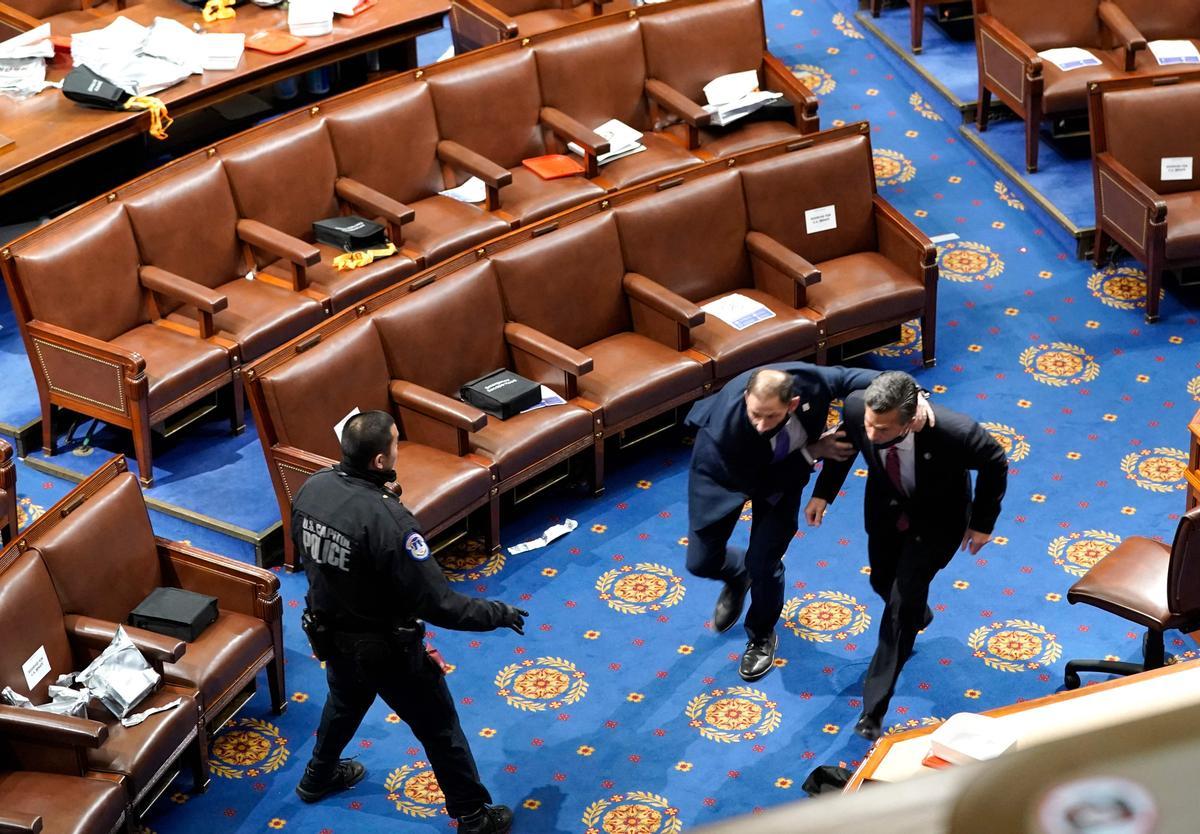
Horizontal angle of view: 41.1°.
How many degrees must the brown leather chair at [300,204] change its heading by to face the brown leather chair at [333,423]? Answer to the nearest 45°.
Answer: approximately 45° to its right

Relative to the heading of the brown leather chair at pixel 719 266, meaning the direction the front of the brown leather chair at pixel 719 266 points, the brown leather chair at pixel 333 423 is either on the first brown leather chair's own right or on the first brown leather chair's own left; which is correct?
on the first brown leather chair's own right

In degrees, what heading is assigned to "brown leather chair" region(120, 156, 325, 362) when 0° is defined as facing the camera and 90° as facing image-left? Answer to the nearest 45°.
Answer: approximately 315°

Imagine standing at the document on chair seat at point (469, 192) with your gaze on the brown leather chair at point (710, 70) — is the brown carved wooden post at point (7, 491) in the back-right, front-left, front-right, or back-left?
back-right

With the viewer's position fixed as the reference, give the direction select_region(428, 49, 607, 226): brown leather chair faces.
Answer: facing the viewer and to the right of the viewer

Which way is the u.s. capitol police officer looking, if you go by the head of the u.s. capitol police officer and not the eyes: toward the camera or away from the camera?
away from the camera

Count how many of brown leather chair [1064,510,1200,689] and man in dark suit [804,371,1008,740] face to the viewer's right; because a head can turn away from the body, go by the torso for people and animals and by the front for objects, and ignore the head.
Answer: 0

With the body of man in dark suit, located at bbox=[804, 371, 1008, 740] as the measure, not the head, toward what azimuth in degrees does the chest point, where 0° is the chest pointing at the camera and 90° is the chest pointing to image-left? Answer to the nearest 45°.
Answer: approximately 45°

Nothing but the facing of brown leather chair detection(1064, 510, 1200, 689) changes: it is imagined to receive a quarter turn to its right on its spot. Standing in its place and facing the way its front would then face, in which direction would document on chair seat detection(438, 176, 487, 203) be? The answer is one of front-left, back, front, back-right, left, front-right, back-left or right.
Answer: left

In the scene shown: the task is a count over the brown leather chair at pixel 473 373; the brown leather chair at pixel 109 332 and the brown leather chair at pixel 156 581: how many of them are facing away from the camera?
0

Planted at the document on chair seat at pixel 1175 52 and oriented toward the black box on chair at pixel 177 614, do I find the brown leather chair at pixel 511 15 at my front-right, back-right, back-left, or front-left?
front-right

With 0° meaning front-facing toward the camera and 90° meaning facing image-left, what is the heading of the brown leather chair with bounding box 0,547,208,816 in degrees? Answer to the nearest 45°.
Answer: approximately 315°

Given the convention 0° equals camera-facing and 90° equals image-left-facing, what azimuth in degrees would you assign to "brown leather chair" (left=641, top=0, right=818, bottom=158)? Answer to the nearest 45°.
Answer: approximately 315°

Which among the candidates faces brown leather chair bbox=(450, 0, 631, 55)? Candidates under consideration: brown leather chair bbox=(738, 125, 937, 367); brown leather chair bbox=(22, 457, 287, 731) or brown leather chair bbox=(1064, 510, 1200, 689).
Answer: brown leather chair bbox=(1064, 510, 1200, 689)

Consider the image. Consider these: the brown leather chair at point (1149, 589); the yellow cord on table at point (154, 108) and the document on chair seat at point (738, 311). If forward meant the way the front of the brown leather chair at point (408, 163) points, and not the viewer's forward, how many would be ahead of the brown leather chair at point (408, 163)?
2
